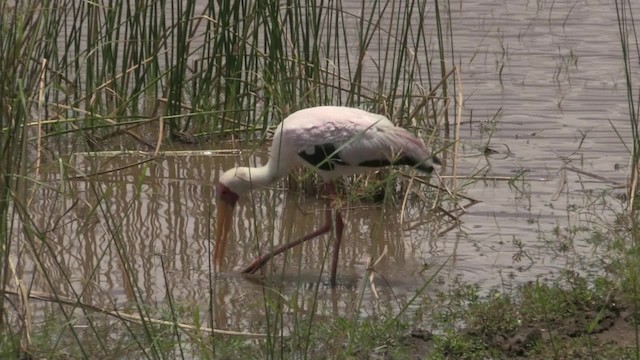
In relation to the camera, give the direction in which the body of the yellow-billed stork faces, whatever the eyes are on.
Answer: to the viewer's left
